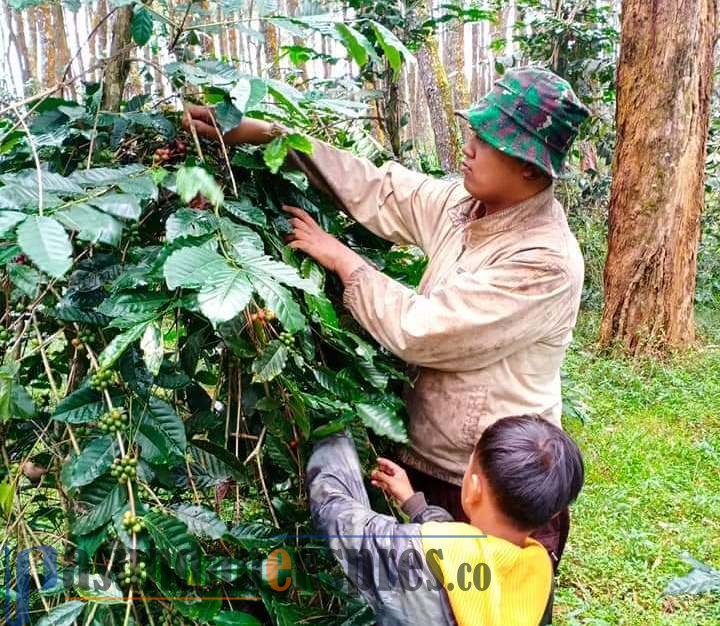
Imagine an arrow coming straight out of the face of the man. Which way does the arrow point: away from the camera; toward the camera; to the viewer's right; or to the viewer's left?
to the viewer's left

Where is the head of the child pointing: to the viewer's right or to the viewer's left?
to the viewer's left

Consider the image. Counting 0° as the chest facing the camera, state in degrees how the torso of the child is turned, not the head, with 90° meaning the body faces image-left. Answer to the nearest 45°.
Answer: approximately 135°

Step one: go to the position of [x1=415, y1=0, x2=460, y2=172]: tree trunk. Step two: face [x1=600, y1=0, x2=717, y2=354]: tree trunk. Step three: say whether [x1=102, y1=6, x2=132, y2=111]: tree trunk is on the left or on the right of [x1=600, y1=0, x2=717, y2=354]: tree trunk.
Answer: right

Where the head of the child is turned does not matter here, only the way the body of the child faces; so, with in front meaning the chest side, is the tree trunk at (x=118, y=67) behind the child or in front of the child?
in front

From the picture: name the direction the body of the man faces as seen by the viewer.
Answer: to the viewer's left

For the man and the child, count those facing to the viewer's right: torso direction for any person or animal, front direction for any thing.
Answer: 0

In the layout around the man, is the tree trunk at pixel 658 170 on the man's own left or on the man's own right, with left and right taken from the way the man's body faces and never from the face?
on the man's own right
